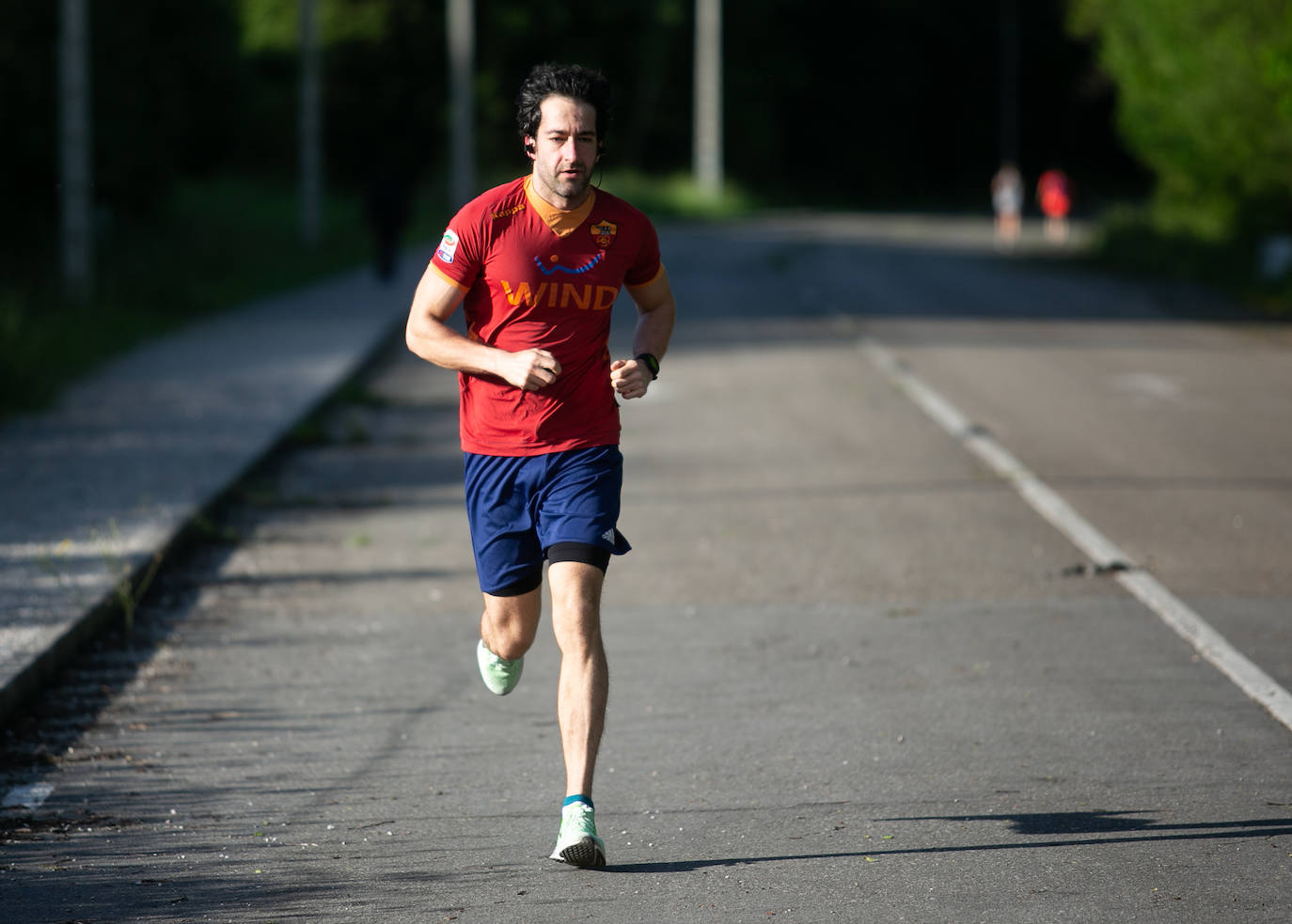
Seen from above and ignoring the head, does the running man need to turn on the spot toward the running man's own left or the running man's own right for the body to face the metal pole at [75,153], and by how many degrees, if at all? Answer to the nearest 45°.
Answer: approximately 180°

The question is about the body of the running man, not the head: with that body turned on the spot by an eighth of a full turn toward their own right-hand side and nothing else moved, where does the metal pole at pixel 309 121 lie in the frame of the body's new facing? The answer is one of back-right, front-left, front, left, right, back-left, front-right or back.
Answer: back-right

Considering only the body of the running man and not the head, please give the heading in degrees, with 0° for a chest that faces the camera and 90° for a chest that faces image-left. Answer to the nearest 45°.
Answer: approximately 0°
